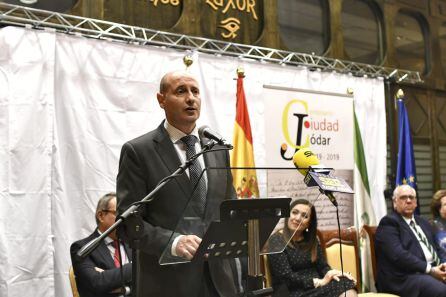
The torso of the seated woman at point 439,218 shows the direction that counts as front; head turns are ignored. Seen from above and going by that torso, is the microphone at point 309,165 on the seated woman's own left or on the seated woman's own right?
on the seated woman's own right

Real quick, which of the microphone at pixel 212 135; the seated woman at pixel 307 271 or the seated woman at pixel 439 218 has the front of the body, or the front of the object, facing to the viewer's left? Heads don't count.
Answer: the microphone

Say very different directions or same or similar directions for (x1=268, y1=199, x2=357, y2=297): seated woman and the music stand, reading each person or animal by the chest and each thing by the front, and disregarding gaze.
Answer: very different directions

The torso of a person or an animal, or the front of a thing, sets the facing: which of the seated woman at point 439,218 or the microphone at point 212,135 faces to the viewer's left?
the microphone

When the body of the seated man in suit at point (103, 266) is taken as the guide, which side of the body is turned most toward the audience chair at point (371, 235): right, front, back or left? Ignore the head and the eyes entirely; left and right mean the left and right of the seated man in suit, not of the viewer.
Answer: left

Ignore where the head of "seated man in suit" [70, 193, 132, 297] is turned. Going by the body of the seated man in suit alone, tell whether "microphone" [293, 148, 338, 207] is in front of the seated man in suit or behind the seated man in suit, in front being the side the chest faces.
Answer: in front

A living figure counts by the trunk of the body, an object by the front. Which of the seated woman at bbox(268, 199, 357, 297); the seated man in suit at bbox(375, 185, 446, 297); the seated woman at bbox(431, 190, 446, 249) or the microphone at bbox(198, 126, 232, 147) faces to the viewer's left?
the microphone

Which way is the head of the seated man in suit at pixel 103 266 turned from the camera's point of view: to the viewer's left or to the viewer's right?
to the viewer's right

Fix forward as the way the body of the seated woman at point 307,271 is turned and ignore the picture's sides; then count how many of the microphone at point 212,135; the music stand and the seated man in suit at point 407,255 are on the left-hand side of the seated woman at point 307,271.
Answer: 1

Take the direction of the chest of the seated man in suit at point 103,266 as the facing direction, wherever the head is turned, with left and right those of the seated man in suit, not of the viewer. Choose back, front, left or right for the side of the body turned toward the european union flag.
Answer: left

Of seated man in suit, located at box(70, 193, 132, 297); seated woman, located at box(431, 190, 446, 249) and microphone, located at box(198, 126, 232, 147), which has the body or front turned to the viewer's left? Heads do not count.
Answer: the microphone

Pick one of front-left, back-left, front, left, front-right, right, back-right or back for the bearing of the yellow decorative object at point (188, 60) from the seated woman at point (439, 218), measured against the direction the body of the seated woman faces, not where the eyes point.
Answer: right
